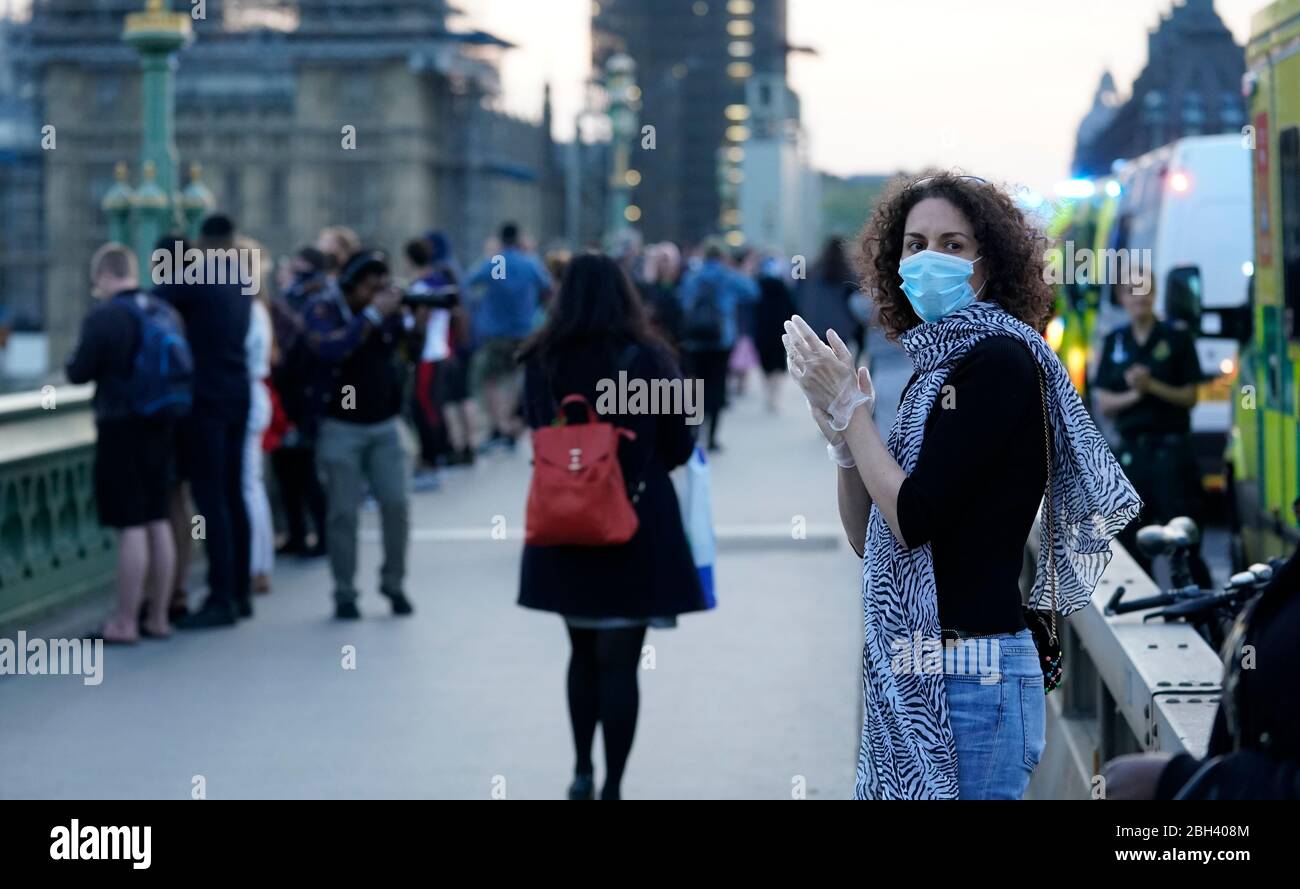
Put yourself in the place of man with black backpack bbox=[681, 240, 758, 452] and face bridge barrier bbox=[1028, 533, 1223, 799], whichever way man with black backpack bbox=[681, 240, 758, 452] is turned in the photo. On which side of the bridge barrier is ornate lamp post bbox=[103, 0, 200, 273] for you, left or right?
right

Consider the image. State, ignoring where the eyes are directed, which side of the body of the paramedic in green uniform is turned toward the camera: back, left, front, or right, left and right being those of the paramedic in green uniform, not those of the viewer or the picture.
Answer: front

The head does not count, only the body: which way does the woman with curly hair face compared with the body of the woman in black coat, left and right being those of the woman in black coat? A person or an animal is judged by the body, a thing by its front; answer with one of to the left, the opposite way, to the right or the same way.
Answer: to the left

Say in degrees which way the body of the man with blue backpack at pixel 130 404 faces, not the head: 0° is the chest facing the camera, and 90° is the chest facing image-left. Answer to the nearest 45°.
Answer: approximately 135°

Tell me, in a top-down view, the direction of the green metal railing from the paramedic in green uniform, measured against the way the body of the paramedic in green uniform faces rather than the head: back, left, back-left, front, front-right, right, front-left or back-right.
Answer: right

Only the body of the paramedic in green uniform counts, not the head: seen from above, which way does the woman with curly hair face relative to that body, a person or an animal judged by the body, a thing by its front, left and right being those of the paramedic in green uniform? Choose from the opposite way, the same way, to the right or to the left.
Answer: to the right

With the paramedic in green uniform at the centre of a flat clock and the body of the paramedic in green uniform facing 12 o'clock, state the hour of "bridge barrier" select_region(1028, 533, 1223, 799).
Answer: The bridge barrier is roughly at 12 o'clock from the paramedic in green uniform.

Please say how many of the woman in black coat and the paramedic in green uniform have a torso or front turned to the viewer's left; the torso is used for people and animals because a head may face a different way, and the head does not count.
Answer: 0

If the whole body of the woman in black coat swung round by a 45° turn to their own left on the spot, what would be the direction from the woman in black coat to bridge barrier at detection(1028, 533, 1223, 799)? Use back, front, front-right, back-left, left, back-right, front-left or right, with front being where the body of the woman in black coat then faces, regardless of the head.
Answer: back

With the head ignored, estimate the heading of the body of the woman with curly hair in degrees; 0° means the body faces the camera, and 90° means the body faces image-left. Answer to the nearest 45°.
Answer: approximately 90°

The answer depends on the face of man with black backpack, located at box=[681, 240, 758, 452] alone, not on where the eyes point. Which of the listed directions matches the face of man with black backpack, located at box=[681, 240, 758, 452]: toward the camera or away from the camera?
away from the camera

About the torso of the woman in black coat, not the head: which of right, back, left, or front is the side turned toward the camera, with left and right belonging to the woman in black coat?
back

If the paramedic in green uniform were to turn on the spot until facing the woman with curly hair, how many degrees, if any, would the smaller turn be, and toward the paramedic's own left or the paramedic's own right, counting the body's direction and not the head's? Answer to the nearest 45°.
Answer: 0° — they already face them
